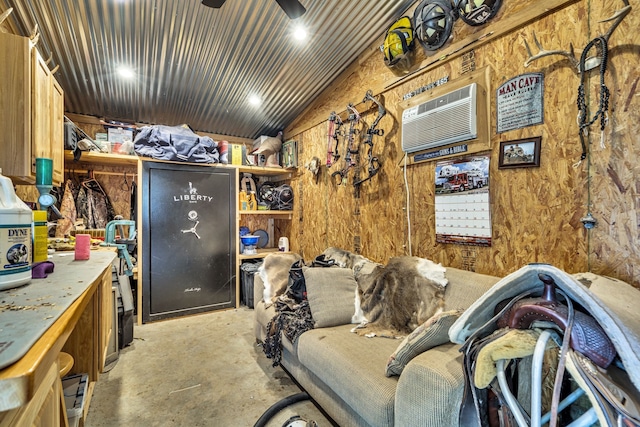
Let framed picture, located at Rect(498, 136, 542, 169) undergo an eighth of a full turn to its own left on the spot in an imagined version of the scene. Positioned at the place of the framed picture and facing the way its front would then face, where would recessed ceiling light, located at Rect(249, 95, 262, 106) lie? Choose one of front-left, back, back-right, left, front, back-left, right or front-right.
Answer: right

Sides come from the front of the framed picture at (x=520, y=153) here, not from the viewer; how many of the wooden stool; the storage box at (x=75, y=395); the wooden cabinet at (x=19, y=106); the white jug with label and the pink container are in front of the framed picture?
5

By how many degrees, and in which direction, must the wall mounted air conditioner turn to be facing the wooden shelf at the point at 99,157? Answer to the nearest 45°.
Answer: approximately 45° to its right

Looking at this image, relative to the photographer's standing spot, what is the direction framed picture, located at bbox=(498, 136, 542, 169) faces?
facing the viewer and to the left of the viewer

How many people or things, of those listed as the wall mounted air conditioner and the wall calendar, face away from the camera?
0

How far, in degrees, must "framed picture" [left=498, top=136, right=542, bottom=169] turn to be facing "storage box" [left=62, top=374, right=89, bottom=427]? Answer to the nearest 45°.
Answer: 0° — it already faces it

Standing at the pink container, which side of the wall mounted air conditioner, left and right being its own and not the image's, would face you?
front

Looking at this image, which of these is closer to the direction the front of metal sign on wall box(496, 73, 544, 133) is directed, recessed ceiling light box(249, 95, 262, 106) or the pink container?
the pink container

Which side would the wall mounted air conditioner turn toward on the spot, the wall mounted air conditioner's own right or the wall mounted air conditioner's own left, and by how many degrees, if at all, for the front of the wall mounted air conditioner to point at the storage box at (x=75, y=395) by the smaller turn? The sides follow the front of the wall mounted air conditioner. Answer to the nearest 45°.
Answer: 0° — it already faces it

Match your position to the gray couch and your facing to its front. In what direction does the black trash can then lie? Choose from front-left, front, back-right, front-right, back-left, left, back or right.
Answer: right

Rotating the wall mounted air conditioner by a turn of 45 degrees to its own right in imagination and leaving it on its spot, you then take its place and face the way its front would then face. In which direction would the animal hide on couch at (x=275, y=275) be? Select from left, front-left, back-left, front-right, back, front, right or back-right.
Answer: front
